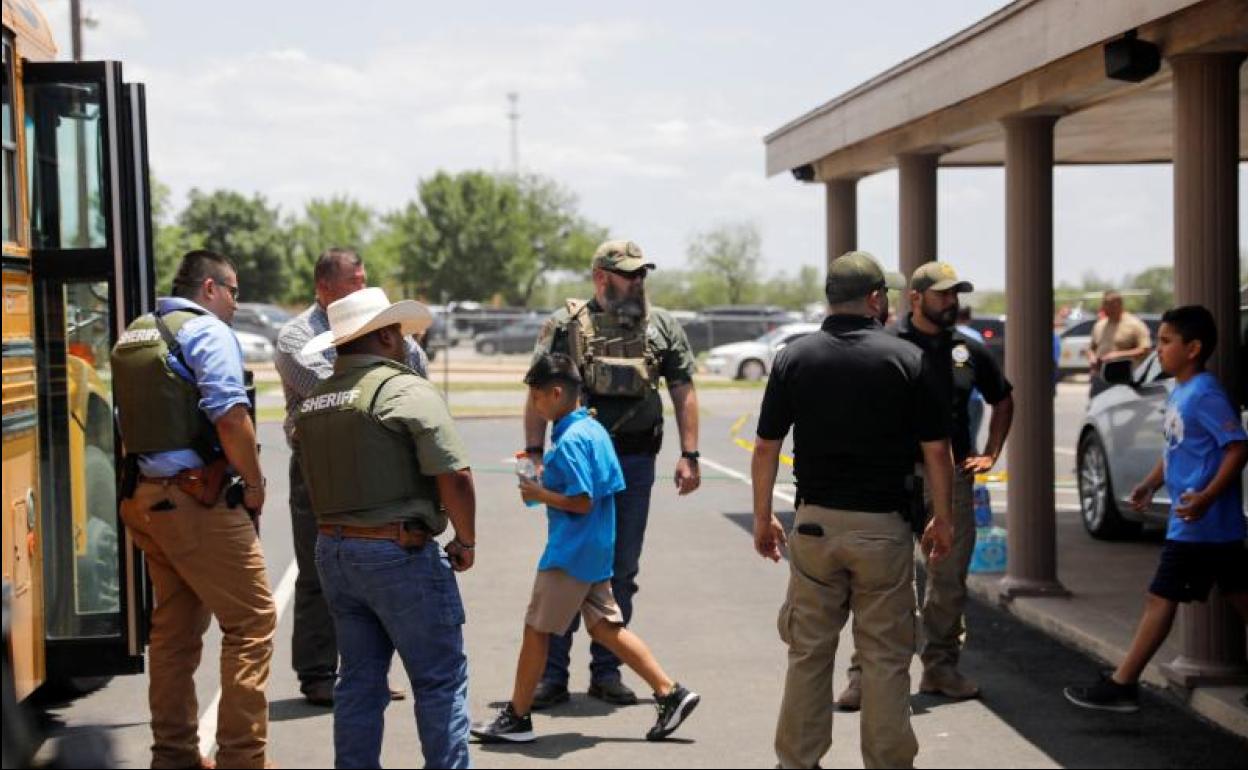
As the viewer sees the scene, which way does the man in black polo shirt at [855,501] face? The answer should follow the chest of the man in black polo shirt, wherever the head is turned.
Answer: away from the camera

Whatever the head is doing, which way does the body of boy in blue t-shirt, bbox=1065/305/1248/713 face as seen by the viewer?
to the viewer's left

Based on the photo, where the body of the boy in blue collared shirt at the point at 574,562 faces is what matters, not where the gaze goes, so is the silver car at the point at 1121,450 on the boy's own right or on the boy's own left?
on the boy's own right

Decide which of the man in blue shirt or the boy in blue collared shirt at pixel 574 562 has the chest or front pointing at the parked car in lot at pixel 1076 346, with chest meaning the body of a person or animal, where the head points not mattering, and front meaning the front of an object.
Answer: the man in blue shirt

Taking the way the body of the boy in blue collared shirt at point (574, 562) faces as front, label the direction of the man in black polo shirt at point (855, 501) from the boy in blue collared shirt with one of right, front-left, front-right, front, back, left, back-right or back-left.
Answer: back-left

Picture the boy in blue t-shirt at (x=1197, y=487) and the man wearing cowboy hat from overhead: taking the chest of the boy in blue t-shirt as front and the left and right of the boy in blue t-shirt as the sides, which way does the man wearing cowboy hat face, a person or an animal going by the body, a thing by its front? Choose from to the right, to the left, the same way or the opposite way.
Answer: to the right

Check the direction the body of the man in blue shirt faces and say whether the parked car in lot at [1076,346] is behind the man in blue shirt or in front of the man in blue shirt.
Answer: in front

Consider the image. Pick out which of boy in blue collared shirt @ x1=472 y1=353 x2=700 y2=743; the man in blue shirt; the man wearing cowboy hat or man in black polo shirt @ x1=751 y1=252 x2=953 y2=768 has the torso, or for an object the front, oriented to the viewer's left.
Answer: the boy in blue collared shirt

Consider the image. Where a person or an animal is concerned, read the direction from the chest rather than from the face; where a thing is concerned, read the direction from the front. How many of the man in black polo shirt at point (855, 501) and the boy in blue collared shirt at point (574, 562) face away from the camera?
1

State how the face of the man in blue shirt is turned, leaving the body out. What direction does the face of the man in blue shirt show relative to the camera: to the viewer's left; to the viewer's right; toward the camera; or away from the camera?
to the viewer's right

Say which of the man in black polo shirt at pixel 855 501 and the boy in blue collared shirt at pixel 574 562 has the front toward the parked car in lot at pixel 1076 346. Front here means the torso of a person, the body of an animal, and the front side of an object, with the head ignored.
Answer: the man in black polo shirt

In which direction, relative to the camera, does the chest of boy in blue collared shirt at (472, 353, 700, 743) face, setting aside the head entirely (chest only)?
to the viewer's left

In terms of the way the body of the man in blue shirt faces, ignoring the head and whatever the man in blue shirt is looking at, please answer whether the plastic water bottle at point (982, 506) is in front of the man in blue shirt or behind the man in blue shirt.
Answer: in front

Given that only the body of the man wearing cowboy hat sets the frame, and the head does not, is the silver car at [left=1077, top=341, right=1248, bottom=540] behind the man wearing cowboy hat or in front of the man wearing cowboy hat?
in front
